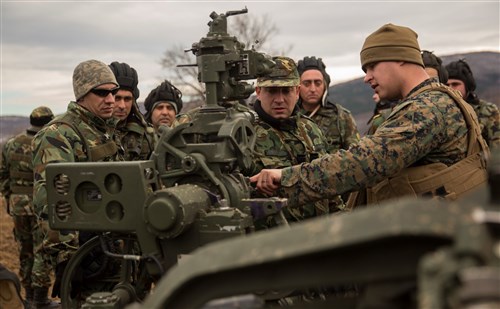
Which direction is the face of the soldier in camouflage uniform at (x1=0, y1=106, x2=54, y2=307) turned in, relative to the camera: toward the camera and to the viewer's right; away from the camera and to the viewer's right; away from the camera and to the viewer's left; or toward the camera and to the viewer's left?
away from the camera and to the viewer's right

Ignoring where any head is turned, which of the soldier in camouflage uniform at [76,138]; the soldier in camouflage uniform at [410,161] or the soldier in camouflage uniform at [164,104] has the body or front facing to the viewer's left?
the soldier in camouflage uniform at [410,161]

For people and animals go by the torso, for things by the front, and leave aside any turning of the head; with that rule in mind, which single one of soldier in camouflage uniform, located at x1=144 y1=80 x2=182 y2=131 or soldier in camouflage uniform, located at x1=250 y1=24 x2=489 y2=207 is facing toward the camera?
soldier in camouflage uniform, located at x1=144 y1=80 x2=182 y2=131

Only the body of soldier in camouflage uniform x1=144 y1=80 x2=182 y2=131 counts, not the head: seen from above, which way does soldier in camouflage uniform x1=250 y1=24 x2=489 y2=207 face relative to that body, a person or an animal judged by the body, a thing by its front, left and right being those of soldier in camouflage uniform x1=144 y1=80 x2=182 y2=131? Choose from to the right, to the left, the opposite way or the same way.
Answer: to the right

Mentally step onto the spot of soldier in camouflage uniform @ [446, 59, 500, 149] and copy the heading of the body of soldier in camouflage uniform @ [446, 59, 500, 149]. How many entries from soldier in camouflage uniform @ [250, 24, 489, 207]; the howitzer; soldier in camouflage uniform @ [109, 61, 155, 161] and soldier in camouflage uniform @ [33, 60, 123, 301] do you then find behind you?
0

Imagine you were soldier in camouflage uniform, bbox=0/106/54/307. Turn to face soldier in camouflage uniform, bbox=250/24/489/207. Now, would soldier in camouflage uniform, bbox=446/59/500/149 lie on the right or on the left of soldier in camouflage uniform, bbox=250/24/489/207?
left

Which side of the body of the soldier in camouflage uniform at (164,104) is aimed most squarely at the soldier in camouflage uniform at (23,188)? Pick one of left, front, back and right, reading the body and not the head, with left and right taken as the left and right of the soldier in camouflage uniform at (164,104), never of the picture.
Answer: right

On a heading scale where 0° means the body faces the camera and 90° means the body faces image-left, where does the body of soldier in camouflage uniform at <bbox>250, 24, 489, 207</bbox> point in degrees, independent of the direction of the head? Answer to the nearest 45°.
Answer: approximately 90°

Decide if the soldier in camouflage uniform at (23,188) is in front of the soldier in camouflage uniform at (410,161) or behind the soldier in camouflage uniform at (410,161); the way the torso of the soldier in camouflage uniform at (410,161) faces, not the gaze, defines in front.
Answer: in front

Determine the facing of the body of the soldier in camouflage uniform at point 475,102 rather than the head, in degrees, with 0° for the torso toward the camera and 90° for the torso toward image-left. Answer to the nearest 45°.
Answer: approximately 45°

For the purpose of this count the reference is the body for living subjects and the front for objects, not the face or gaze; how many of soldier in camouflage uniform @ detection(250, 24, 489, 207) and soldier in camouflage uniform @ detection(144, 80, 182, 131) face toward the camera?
1

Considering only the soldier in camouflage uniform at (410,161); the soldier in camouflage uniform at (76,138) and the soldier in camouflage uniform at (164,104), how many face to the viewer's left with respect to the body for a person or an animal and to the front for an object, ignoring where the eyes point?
1

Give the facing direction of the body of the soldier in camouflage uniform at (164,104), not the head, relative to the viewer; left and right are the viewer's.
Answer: facing the viewer

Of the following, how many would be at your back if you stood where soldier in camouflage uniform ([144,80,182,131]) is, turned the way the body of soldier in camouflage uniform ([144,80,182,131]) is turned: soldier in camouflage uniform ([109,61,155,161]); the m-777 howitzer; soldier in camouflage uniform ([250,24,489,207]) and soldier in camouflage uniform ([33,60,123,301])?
0

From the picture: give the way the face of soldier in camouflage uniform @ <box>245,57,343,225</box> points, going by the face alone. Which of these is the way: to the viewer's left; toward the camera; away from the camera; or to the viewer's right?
toward the camera

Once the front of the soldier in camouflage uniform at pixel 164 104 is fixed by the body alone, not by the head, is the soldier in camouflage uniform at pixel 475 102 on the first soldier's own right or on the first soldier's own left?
on the first soldier's own left

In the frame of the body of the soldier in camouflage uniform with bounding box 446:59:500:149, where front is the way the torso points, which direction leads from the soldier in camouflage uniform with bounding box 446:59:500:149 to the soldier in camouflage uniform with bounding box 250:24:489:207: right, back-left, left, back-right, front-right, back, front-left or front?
front-left
